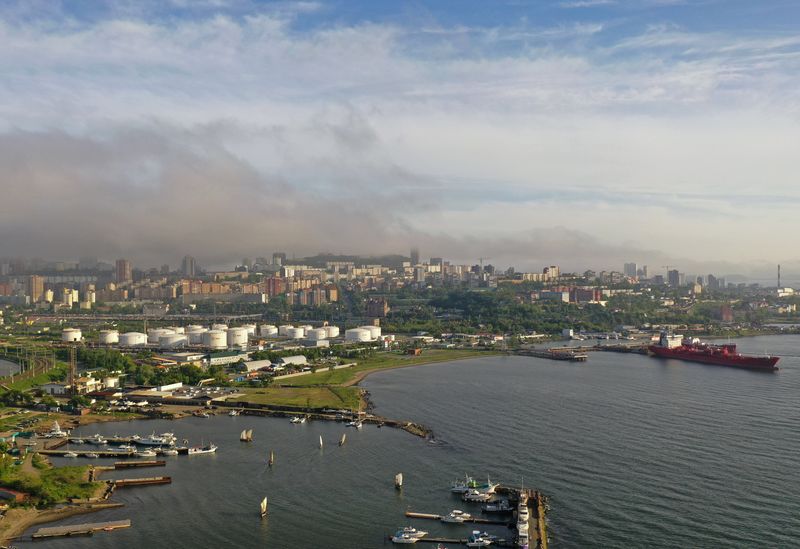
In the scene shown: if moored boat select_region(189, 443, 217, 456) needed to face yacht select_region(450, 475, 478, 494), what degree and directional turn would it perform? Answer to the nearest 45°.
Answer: approximately 45° to its right

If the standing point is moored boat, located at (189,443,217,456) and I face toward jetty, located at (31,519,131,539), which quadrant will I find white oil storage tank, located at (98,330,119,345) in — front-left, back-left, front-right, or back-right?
back-right

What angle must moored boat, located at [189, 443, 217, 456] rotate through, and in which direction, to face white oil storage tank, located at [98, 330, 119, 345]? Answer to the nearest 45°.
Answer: approximately 90° to its left

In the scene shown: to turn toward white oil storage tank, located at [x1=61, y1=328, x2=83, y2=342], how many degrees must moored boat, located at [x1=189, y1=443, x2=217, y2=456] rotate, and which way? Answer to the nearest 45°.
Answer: approximately 90° to its left

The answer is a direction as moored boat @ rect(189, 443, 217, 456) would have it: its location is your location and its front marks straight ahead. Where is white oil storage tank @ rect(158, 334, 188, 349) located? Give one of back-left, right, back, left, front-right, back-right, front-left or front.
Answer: left

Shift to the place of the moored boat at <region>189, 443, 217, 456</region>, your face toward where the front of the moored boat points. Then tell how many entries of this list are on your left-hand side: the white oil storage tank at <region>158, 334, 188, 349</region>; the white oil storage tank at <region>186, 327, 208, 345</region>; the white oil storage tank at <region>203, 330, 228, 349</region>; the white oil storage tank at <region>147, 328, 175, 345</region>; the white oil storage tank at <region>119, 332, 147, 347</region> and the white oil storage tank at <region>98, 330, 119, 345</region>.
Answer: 6

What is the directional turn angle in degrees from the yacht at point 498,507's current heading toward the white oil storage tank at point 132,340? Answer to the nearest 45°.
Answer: approximately 45° to its right

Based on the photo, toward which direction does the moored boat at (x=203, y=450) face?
to the viewer's right

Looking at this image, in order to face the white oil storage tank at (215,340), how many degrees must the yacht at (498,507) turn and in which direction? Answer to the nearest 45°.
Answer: approximately 45° to its right

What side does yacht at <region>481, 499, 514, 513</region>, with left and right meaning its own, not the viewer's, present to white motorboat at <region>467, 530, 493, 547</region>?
right

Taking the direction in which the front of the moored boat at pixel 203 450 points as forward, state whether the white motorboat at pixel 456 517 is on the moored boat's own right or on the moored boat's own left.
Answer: on the moored boat's own right

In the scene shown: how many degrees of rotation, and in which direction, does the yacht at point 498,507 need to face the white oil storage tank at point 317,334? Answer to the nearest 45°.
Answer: approximately 90° to its right

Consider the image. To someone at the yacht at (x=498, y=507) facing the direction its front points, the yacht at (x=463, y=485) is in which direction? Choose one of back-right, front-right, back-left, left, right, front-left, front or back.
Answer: front-right

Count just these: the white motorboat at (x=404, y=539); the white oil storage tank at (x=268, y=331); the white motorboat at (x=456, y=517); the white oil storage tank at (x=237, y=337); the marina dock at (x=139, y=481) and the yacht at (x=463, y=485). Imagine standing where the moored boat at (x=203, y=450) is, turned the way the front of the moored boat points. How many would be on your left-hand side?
2

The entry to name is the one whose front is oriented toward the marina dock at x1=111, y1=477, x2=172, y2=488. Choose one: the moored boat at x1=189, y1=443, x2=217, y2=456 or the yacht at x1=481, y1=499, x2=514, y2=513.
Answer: the yacht

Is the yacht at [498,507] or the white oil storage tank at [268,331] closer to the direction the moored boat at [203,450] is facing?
the yacht
